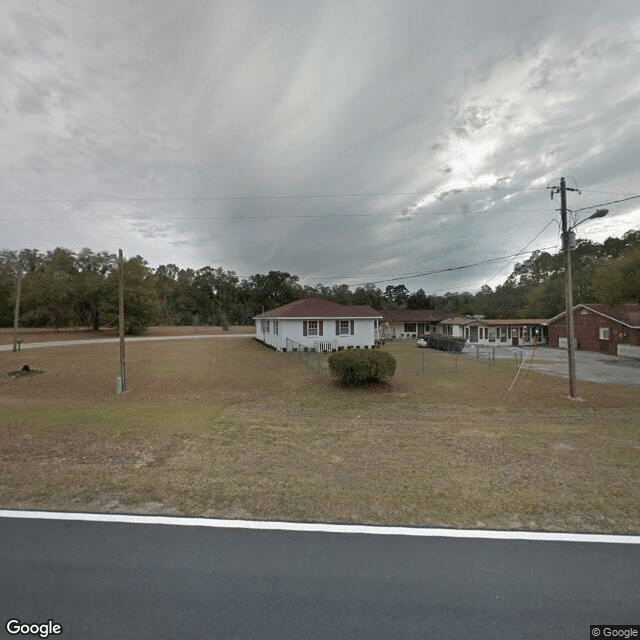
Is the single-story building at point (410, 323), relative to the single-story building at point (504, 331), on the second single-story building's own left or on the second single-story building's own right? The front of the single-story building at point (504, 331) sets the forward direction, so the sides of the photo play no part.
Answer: on the second single-story building's own right

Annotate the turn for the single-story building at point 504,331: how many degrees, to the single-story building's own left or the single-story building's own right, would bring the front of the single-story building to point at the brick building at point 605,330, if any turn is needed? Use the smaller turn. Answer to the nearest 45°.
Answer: approximately 45° to the single-story building's own left

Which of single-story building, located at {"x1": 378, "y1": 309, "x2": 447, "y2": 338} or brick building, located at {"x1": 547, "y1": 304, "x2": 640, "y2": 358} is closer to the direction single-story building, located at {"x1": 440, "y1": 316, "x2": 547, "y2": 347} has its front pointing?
the brick building

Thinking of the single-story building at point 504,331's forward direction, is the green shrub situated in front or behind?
in front

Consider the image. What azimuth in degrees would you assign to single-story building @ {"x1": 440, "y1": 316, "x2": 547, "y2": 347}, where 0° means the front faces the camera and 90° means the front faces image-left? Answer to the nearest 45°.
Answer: approximately 0°

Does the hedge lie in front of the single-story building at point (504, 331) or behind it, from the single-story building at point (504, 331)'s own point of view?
in front

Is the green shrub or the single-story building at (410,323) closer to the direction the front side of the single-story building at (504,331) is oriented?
the green shrub

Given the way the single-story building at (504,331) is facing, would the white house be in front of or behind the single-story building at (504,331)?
in front
